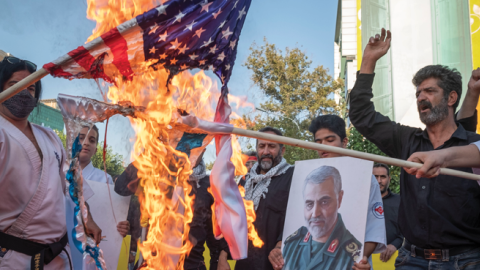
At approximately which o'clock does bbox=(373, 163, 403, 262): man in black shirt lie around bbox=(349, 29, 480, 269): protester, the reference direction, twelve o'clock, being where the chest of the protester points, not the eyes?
The man in black shirt is roughly at 4 o'clock from the protester.

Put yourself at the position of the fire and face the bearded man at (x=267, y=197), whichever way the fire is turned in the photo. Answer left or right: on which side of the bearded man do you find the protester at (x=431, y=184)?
right

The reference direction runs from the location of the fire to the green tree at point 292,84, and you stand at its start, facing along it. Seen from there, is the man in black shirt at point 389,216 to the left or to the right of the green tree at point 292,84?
right

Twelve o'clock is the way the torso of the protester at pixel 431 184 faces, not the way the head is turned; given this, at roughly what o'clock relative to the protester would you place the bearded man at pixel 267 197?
The bearded man is roughly at 2 o'clock from the protester.

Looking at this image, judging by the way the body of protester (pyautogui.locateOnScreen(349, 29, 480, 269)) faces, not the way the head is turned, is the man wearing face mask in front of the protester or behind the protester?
in front

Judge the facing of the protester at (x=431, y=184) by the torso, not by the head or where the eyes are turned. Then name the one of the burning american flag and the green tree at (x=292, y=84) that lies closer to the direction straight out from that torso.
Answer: the burning american flag

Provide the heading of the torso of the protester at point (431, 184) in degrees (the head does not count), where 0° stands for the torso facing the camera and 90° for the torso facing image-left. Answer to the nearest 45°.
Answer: approximately 45°

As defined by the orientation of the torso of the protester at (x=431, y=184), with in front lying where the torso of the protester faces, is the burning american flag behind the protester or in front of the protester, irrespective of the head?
in front

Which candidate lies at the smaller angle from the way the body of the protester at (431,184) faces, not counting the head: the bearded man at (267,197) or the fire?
the fire
